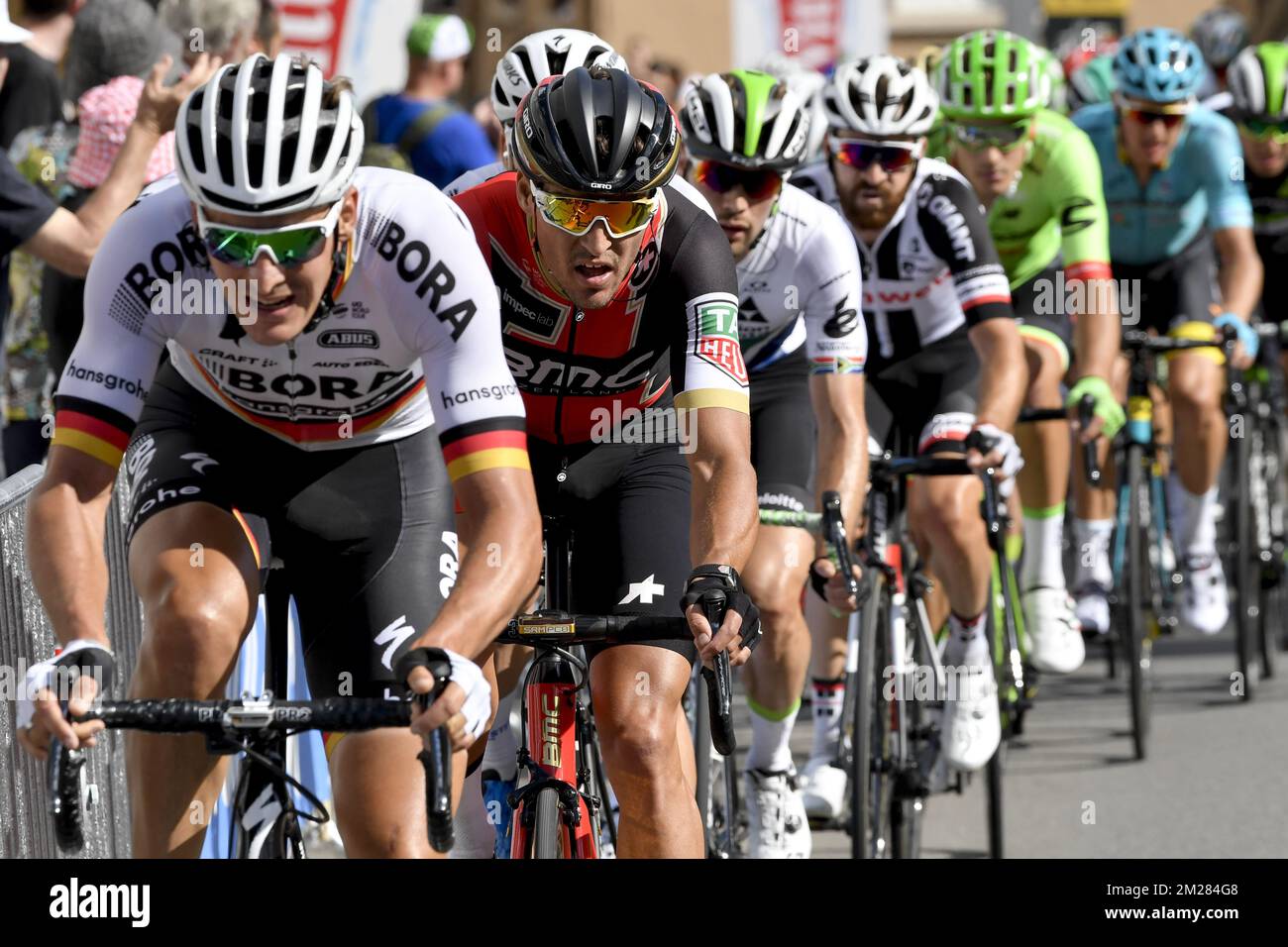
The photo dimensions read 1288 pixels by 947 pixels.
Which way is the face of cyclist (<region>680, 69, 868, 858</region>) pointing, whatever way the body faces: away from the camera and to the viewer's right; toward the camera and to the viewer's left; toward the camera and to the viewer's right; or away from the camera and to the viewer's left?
toward the camera and to the viewer's left

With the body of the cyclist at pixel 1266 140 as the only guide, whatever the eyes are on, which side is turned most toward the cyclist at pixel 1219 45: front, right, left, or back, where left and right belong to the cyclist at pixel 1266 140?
back

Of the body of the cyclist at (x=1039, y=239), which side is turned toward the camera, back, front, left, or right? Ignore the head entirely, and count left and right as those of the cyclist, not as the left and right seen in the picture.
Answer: front

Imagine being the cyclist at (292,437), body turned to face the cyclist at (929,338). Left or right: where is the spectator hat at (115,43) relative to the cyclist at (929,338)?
left

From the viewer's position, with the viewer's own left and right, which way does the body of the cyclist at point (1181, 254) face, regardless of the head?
facing the viewer

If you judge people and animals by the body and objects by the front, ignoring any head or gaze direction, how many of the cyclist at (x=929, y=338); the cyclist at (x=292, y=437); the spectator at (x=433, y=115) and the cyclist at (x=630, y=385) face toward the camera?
3

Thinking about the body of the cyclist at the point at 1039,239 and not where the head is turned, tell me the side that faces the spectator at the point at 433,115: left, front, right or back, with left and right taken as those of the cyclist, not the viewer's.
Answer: right

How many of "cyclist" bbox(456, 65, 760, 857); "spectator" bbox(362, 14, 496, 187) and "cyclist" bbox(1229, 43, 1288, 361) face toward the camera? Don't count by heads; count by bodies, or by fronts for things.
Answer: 2

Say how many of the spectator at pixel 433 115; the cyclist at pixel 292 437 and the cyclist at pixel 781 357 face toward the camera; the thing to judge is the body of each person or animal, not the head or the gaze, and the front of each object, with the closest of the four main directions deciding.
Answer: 2

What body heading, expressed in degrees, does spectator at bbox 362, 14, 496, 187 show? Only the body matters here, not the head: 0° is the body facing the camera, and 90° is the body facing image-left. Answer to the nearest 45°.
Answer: approximately 225°

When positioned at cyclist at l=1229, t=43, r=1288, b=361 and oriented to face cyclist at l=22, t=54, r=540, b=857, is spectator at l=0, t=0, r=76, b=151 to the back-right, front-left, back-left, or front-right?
front-right
